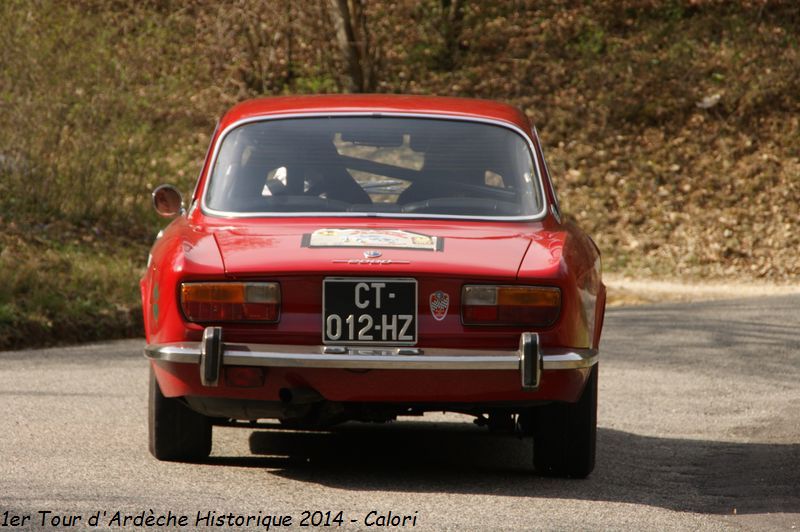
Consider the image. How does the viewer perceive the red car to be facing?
facing away from the viewer

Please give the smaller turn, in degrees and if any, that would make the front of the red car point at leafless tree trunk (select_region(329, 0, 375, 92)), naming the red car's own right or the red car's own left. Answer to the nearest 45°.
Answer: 0° — it already faces it
